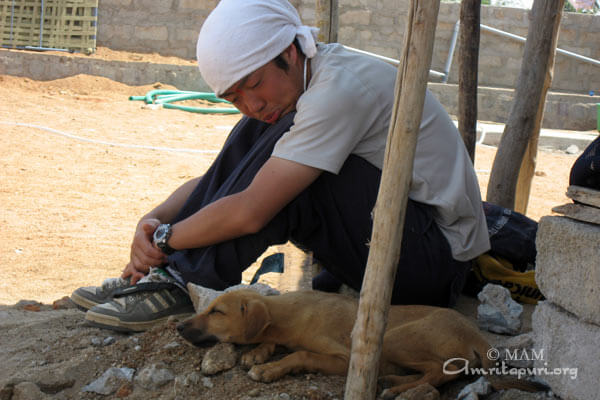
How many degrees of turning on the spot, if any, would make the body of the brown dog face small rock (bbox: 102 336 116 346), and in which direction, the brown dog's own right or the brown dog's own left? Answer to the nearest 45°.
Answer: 0° — it already faces it

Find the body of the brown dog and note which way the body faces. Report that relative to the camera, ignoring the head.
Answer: to the viewer's left

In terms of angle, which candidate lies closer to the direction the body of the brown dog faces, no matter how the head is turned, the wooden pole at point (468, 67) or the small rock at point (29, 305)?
the small rock

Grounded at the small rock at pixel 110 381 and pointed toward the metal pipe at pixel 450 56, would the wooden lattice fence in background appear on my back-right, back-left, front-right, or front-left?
front-left

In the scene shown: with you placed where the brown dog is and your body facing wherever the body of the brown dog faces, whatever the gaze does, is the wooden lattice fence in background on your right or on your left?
on your right

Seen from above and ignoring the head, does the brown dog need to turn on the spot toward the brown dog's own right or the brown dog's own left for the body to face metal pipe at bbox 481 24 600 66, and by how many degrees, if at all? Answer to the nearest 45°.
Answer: approximately 90° to the brown dog's own right

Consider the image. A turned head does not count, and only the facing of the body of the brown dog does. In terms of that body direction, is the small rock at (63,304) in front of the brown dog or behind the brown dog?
in front

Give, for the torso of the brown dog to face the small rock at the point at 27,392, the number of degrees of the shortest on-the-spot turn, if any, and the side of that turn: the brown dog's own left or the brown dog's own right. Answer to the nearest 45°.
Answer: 0° — it already faces it

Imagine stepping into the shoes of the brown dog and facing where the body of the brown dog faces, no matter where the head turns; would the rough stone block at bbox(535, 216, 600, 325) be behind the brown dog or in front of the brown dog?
behind

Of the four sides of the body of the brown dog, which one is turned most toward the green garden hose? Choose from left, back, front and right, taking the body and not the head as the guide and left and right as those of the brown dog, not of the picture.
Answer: right
